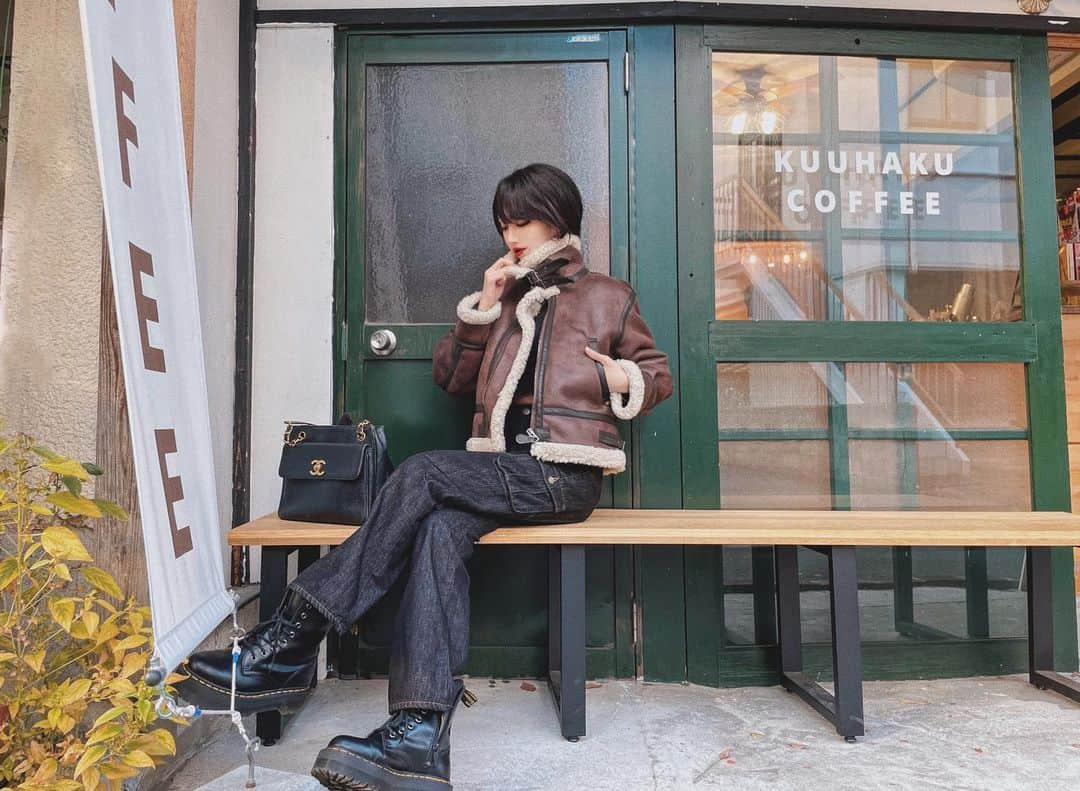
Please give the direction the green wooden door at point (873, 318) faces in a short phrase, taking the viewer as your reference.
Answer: facing the viewer

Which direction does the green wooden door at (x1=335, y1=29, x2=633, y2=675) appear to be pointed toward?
toward the camera

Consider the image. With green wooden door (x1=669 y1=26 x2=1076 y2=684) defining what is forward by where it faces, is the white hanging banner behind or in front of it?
in front

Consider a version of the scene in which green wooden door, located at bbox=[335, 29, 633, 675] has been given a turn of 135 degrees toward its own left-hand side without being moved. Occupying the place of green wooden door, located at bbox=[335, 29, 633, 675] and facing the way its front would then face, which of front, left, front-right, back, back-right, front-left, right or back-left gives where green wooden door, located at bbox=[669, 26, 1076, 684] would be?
front-right

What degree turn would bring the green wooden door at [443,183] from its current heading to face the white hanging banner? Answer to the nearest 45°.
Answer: approximately 45° to its right

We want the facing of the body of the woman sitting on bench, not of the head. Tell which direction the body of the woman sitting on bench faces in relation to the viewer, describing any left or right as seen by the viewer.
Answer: facing the viewer and to the left of the viewer

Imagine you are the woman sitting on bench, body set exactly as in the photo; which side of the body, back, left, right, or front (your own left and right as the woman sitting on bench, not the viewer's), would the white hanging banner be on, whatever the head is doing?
front

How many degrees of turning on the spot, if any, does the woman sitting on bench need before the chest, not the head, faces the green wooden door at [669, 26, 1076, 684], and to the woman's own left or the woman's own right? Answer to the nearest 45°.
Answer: approximately 135° to the woman's own left
